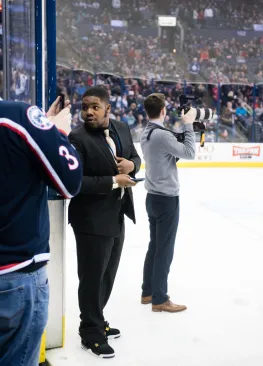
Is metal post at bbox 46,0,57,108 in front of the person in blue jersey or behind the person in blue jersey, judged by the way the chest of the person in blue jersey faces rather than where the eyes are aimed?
in front

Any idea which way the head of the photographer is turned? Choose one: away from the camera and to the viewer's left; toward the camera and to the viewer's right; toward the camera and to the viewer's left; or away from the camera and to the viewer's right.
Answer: away from the camera and to the viewer's right

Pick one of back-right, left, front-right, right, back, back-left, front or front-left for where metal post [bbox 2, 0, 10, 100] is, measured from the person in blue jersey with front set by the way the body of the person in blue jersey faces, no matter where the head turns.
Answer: front-left

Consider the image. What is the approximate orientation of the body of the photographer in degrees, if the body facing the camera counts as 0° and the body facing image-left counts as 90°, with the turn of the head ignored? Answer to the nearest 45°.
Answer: approximately 225°

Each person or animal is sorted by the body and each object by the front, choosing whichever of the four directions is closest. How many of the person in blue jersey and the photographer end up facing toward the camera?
0

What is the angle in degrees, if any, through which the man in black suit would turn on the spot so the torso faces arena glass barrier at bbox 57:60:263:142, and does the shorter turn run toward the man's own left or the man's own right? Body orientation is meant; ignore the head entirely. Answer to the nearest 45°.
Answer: approximately 135° to the man's own left

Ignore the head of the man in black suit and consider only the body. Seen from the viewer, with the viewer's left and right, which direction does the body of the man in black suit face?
facing the viewer and to the right of the viewer

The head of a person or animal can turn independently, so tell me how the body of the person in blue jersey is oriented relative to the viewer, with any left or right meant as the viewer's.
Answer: facing away from the viewer and to the right of the viewer

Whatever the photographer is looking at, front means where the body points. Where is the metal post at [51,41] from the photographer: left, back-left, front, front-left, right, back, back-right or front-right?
back
